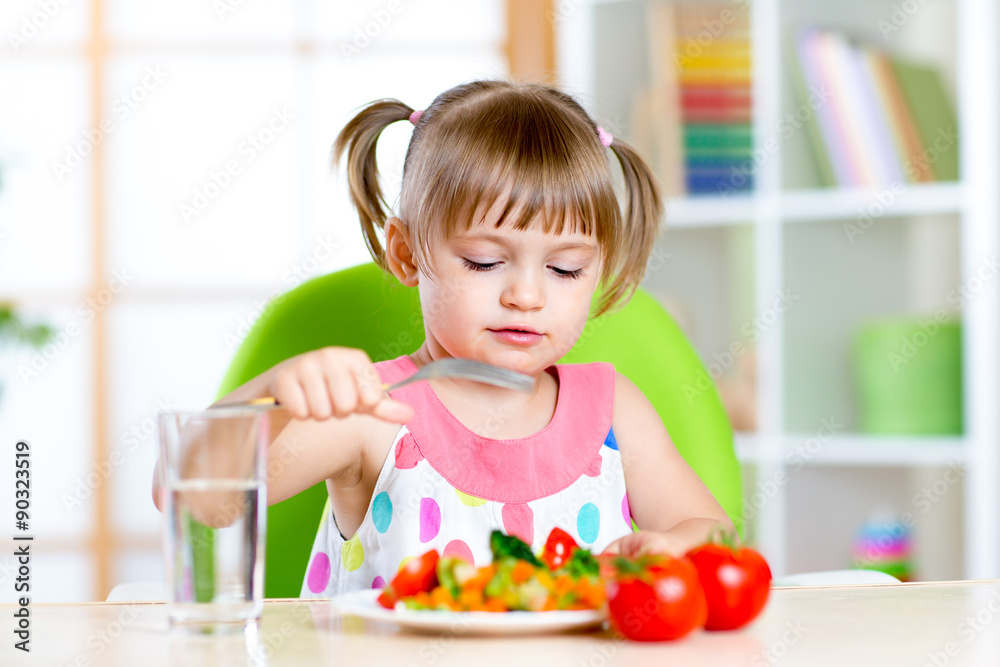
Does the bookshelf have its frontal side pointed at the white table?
yes

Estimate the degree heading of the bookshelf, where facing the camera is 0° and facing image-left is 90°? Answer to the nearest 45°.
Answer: approximately 0°

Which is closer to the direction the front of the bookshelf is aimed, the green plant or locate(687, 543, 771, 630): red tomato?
the red tomato

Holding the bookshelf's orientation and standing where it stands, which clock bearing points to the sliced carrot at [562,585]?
The sliced carrot is roughly at 12 o'clock from the bookshelf.

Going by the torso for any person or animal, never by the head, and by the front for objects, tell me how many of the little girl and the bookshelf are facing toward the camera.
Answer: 2

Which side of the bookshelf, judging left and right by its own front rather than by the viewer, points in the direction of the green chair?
front

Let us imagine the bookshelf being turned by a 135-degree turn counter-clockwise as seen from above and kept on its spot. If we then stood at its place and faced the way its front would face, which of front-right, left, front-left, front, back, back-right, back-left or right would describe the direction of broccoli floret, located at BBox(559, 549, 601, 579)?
back-right

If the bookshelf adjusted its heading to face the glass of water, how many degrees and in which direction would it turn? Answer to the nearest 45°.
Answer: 0° — it already faces it
